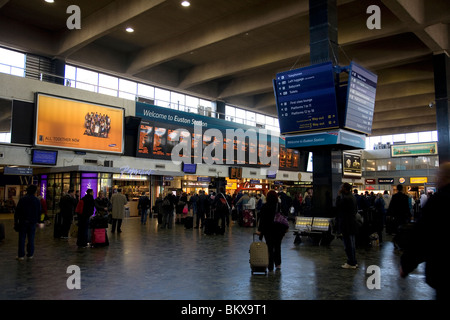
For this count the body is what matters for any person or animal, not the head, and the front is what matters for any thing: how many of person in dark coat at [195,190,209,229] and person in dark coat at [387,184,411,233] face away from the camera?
2

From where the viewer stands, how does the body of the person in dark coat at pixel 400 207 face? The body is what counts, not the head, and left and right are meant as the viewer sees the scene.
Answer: facing away from the viewer

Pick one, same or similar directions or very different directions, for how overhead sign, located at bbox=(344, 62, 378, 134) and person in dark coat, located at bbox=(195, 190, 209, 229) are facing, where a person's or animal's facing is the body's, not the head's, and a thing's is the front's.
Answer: very different directions
